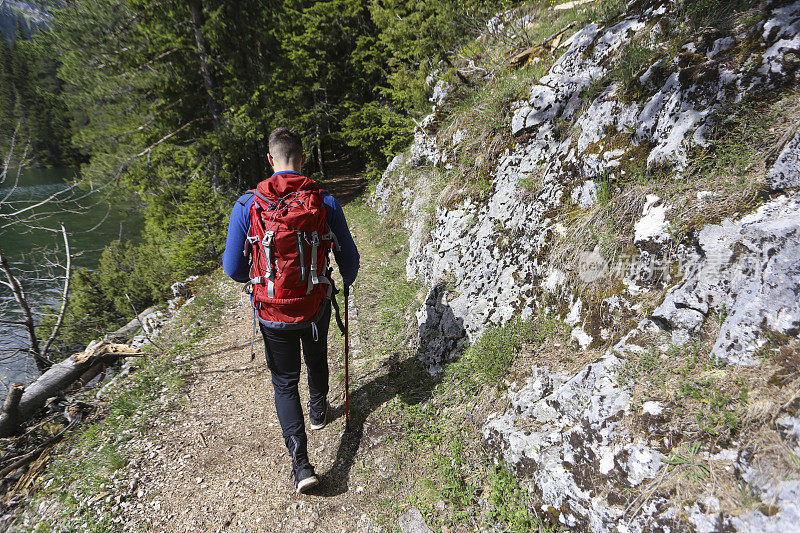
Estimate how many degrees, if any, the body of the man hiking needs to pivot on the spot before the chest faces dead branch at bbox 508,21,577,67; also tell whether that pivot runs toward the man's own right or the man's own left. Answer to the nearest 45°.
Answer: approximately 45° to the man's own right

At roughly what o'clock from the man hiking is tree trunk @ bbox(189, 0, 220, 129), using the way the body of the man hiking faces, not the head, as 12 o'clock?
The tree trunk is roughly at 12 o'clock from the man hiking.

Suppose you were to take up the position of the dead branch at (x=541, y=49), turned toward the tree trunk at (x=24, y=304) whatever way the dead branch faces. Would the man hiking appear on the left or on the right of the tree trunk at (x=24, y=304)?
left

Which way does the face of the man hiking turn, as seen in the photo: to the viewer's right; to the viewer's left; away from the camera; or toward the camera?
away from the camera

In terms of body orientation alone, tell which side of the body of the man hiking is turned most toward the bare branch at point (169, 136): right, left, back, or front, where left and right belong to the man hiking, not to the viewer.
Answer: front

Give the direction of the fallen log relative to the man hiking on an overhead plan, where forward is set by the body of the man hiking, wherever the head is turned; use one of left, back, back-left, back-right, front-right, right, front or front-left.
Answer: front-left

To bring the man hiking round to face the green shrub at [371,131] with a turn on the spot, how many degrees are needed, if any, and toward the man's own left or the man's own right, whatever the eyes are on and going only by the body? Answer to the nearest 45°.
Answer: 0° — they already face it

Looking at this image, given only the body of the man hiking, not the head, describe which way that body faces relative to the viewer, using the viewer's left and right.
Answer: facing away from the viewer

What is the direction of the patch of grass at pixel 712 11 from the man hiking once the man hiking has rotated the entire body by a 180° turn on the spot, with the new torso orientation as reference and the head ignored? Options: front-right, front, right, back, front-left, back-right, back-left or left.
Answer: left
